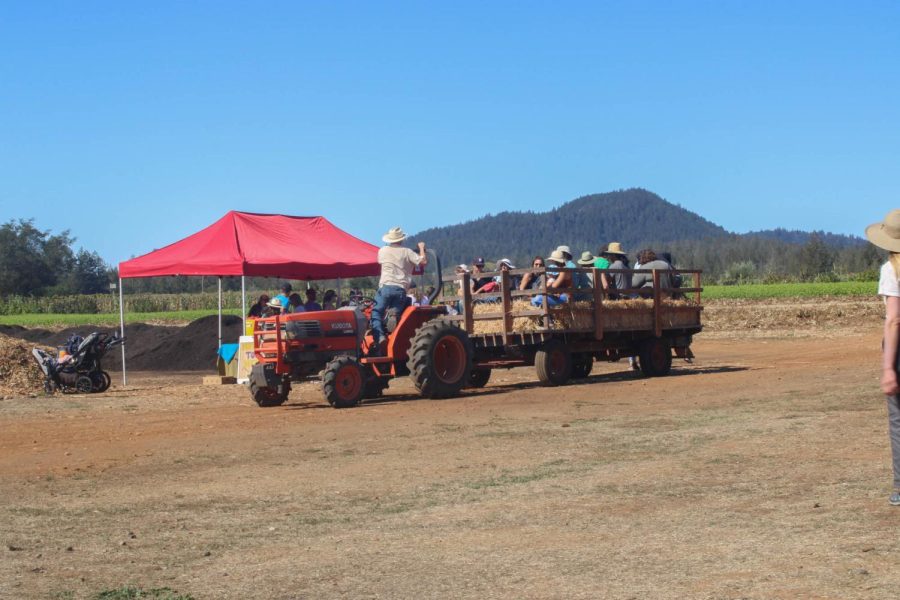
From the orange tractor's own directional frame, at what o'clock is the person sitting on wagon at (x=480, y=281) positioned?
The person sitting on wagon is roughly at 6 o'clock from the orange tractor.

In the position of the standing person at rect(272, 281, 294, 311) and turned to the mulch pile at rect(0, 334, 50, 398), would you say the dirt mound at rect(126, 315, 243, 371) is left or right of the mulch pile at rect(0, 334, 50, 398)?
right

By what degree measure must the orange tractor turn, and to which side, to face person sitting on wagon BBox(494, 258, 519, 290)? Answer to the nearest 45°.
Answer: approximately 180°

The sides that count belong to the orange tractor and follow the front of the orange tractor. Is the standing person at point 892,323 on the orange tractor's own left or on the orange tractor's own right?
on the orange tractor's own left

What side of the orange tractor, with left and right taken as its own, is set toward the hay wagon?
back

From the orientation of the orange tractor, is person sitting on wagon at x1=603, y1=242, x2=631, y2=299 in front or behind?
behind

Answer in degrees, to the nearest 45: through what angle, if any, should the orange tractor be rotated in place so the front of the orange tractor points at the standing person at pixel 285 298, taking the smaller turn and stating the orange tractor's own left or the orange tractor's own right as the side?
approximately 135° to the orange tractor's own right

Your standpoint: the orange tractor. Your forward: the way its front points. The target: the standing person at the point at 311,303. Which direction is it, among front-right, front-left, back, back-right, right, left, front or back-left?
back-right
